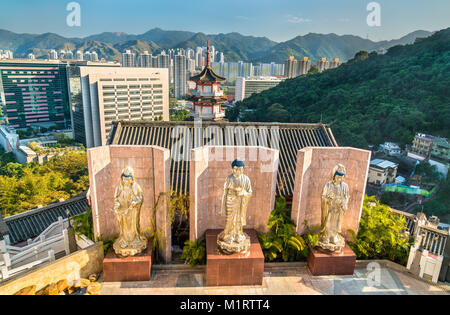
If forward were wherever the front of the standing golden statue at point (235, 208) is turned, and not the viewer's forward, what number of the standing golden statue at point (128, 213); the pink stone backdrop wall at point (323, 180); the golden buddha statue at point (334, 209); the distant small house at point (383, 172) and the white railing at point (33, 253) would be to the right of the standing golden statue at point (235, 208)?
2

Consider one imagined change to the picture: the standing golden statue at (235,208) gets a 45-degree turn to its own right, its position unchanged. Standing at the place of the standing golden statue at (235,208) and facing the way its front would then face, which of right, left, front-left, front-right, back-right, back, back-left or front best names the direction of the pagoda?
back-right

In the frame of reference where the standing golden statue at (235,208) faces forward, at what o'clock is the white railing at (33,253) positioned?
The white railing is roughly at 3 o'clock from the standing golden statue.

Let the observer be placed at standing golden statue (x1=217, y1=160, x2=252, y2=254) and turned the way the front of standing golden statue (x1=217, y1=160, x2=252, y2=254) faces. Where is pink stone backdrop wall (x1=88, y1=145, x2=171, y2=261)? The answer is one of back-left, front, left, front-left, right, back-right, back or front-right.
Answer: right

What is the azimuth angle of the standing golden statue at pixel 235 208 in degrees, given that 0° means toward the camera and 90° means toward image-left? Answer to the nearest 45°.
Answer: approximately 0°

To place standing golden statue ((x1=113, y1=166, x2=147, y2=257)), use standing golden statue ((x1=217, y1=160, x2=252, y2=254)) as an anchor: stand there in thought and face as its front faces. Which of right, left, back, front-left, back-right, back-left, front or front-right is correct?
right

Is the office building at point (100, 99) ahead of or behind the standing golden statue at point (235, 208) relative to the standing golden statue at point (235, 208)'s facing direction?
behind

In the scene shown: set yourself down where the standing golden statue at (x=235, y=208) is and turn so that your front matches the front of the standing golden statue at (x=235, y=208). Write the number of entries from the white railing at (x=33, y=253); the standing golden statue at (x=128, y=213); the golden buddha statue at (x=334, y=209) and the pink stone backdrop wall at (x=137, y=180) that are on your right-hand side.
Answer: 3

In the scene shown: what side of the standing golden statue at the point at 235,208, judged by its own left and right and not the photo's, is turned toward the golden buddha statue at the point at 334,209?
left
